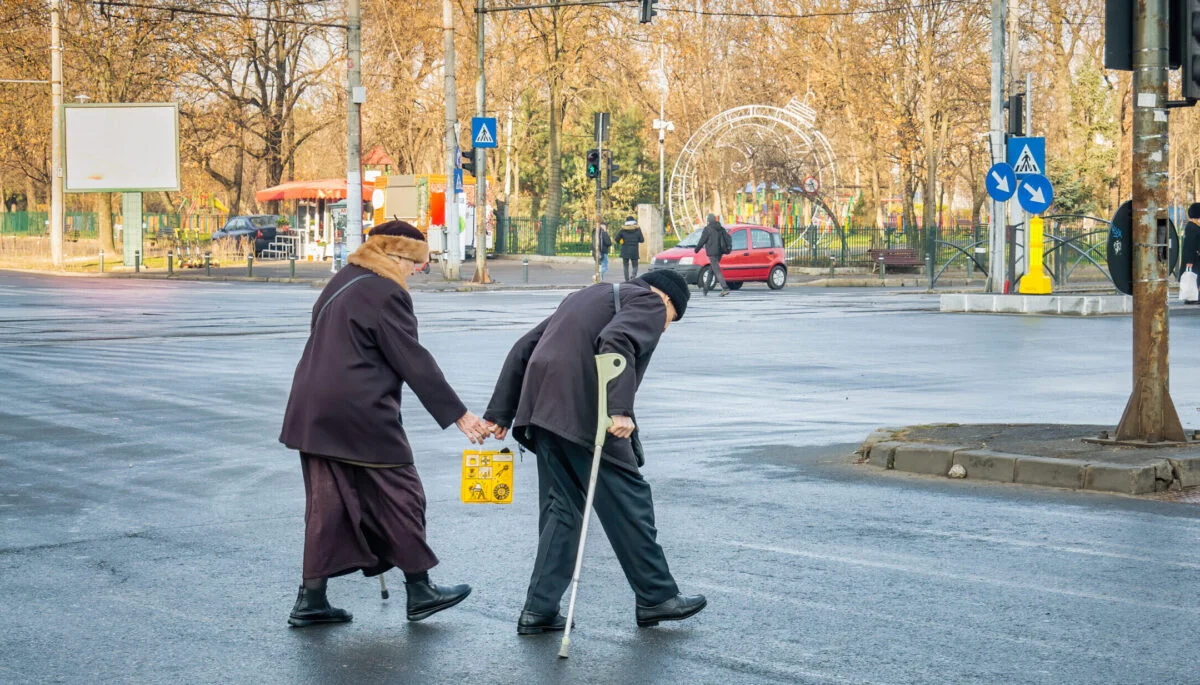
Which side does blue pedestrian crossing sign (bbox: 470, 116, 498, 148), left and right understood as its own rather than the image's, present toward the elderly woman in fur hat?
front

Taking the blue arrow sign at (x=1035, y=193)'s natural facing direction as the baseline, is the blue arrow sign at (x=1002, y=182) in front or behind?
behind

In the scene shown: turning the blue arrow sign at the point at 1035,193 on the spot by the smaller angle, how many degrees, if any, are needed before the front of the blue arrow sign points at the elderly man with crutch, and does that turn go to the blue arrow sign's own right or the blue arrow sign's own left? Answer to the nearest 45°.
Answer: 0° — it already faces them

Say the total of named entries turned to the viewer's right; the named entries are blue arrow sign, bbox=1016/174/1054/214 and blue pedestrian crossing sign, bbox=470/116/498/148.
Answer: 0

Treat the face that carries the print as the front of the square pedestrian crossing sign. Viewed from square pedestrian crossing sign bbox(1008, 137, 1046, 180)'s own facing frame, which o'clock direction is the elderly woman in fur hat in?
The elderly woman in fur hat is roughly at 12 o'clock from the square pedestrian crossing sign.

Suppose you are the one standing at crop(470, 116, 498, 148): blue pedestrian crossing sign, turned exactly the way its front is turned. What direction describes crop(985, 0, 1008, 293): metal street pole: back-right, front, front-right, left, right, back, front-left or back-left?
front-left

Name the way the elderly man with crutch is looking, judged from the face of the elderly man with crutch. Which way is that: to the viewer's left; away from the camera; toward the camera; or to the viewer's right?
to the viewer's right

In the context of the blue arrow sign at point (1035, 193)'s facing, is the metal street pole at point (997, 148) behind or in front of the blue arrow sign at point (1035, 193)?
behind

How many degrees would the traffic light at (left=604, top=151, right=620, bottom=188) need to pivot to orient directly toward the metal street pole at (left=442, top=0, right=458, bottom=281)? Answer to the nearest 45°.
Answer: approximately 135° to its right

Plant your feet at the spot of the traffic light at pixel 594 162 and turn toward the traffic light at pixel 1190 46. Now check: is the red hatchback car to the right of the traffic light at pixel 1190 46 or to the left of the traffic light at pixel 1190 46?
left
